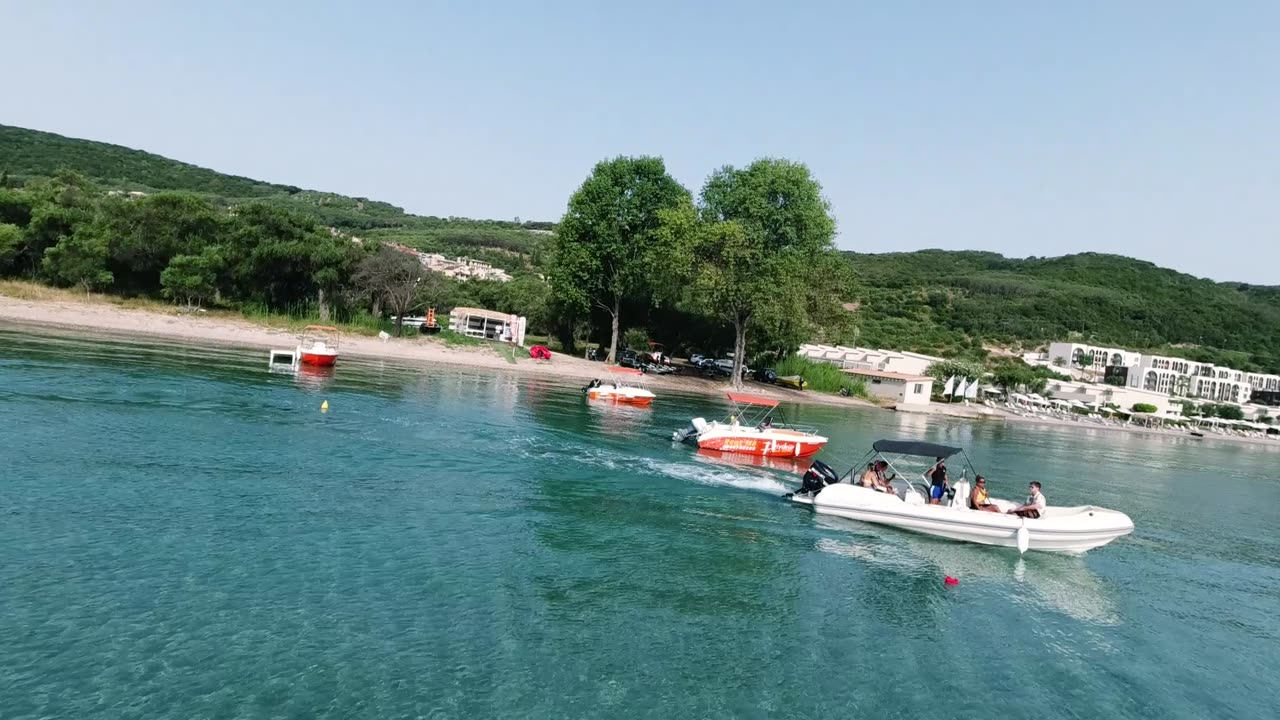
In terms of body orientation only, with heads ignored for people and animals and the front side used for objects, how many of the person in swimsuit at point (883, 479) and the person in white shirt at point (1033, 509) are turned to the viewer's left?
1

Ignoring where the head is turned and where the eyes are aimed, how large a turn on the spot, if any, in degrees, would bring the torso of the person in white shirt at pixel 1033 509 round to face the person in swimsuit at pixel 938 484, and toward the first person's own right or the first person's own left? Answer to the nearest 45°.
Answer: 0° — they already face them

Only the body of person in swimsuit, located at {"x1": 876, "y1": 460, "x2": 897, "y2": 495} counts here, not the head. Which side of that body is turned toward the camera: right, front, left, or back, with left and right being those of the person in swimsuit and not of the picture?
right

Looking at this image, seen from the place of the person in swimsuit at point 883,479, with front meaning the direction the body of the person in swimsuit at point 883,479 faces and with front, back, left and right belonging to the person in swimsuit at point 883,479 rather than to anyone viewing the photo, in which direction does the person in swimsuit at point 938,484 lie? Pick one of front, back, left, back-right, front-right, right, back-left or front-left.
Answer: front

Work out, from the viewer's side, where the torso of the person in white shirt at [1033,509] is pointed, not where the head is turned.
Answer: to the viewer's left

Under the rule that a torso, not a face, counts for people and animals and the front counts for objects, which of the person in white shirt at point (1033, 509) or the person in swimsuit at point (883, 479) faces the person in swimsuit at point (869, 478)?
the person in white shirt at point (1033, 509)

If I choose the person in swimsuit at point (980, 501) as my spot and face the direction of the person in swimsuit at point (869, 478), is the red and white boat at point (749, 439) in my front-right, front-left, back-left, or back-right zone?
front-right

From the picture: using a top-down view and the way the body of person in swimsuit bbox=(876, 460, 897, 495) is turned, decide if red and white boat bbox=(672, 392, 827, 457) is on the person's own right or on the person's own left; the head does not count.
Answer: on the person's own left

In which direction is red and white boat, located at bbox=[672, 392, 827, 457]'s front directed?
to the viewer's right

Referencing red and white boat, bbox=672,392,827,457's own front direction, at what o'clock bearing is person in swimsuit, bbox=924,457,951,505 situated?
The person in swimsuit is roughly at 2 o'clock from the red and white boat.

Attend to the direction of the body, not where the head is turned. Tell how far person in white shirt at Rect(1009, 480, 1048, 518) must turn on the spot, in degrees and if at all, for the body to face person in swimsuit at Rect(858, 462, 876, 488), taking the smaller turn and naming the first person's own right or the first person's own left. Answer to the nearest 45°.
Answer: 0° — they already face them

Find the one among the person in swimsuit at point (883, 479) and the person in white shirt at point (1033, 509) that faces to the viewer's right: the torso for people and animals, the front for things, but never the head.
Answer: the person in swimsuit at point (883, 479)

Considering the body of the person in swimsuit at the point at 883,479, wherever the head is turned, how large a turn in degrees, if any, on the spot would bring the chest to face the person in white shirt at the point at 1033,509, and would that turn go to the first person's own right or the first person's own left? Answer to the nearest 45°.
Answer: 0° — they already face them

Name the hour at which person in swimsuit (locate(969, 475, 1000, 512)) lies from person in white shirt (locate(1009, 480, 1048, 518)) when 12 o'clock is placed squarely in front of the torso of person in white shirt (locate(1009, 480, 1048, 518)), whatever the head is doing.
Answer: person in swimsuit (locate(969, 475, 1000, 512)) is roughly at 12 o'clock from person in white shirt (locate(1009, 480, 1048, 518)).

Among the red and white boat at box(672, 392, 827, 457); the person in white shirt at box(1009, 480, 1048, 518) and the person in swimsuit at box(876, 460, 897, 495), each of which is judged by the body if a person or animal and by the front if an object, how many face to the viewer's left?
1

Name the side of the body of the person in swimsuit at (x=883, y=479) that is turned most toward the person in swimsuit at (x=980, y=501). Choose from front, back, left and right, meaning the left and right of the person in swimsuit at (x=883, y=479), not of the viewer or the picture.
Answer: front

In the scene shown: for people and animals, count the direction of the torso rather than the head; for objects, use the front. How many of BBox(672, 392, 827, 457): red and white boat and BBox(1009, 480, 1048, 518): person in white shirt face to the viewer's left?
1

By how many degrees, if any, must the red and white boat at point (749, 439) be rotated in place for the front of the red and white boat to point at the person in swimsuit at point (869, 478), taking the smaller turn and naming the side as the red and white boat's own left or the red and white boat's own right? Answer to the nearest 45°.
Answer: approximately 90° to the red and white boat's own right

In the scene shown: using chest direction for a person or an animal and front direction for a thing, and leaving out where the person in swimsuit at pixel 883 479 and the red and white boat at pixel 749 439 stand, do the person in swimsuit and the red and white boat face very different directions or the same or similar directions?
same or similar directions
